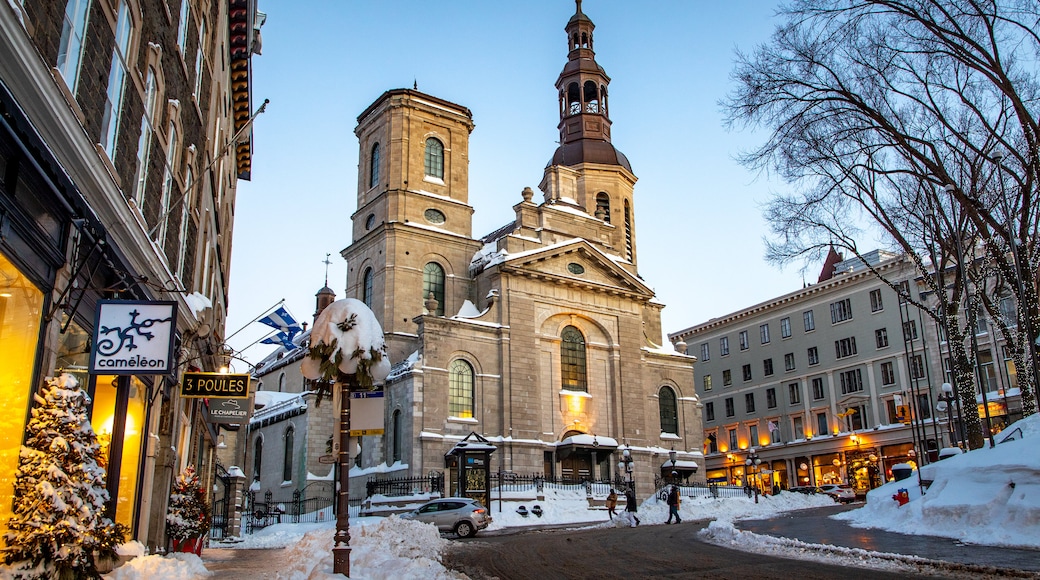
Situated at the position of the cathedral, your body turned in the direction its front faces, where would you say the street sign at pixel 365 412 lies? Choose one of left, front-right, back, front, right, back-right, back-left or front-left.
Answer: front-right

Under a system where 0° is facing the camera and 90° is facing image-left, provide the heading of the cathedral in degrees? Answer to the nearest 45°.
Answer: approximately 315°

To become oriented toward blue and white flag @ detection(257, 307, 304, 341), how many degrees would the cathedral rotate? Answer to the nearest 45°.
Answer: approximately 45° to its right

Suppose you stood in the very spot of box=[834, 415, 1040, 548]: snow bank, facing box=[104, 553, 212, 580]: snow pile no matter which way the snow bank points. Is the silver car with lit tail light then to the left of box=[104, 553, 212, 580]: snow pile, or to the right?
right

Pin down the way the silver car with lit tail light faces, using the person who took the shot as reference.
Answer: facing away from the viewer and to the left of the viewer

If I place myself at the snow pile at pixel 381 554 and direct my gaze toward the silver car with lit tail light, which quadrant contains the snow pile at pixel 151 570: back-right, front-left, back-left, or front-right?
back-left

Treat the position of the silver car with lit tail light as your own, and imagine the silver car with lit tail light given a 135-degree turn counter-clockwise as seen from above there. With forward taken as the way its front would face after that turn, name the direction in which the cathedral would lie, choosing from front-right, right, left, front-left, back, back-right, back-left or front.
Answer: back

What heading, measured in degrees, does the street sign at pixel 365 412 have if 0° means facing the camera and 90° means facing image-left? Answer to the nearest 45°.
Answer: approximately 0°

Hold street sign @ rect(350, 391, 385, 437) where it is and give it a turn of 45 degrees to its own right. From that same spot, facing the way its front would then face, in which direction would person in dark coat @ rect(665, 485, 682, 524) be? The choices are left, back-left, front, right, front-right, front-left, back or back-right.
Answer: back

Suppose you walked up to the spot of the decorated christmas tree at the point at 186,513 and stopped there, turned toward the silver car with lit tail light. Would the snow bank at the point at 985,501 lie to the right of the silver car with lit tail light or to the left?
right

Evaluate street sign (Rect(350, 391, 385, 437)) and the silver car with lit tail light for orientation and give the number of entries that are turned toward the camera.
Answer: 1
